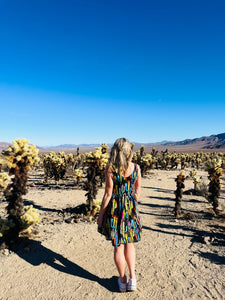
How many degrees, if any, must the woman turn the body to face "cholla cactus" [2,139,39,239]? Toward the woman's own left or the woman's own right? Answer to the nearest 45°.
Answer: approximately 45° to the woman's own left

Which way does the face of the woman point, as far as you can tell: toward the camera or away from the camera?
away from the camera

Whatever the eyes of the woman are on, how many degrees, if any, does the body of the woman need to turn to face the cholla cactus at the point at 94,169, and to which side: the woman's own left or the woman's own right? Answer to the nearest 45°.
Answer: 0° — they already face it

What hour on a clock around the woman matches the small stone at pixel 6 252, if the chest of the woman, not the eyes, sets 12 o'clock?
The small stone is roughly at 10 o'clock from the woman.

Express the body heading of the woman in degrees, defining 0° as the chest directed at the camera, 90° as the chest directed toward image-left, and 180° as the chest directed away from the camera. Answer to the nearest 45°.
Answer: approximately 180°

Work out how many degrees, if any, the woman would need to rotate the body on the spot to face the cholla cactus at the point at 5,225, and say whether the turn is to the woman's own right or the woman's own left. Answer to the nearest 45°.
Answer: approximately 45° to the woman's own left

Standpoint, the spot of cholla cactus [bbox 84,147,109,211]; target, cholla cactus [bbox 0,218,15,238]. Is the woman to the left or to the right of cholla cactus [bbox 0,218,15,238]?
left
